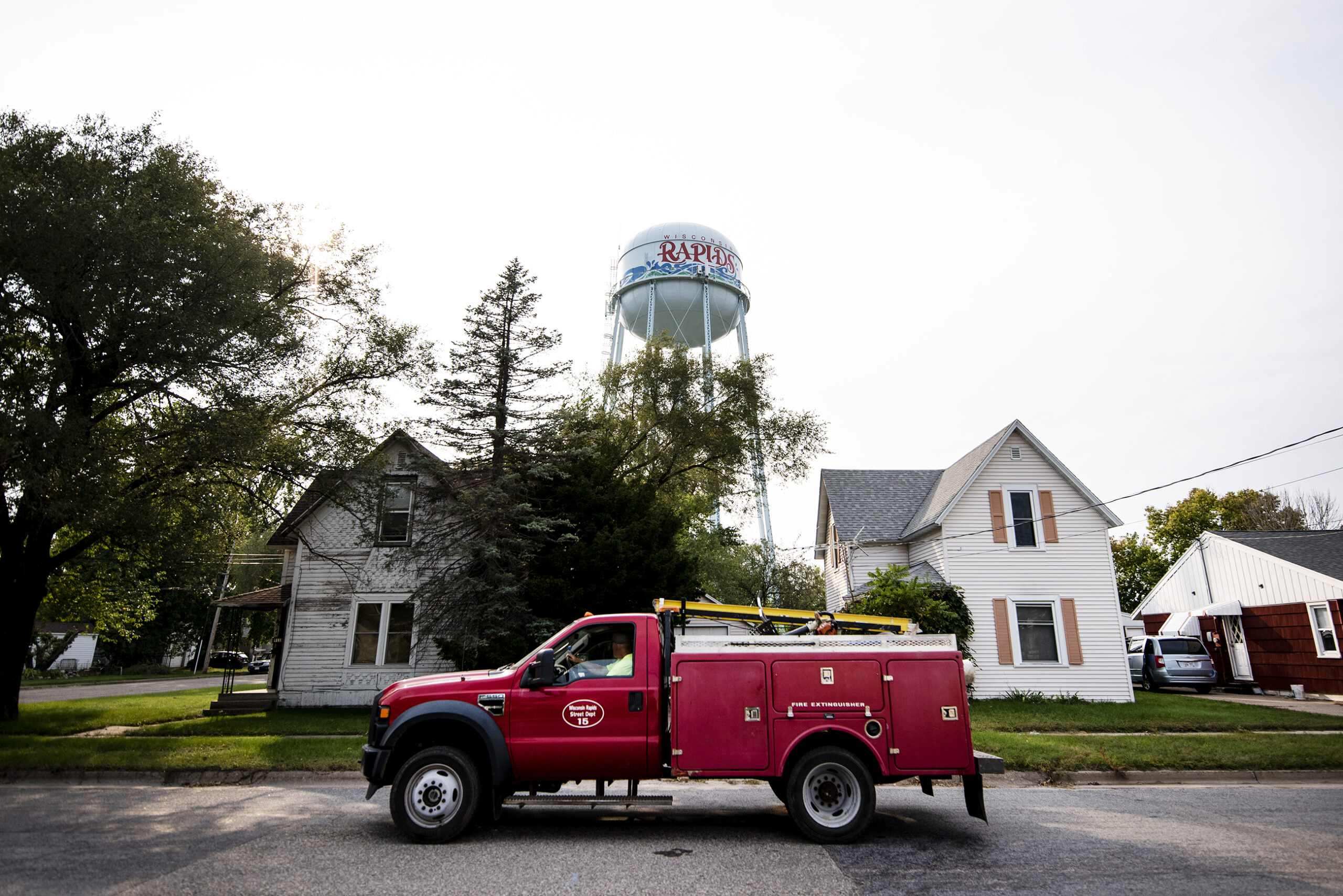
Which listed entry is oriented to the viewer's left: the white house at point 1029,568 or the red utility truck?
the red utility truck

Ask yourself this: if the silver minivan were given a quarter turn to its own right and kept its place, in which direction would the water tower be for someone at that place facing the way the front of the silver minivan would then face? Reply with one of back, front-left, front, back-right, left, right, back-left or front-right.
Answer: back-left

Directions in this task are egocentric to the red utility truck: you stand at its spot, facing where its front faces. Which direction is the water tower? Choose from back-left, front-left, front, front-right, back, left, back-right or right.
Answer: right

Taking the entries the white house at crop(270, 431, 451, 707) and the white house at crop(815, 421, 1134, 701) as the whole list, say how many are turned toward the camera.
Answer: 2

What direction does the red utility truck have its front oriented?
to the viewer's left

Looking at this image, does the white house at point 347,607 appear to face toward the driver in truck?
yes

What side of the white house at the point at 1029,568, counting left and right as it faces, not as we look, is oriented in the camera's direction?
front

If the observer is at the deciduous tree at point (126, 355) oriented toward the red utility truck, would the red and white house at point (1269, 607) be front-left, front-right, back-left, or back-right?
front-left

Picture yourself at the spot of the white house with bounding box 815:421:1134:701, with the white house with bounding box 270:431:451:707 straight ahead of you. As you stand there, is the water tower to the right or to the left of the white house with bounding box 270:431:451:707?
right

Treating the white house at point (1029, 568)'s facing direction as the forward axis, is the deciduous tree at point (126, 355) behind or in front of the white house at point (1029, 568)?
in front

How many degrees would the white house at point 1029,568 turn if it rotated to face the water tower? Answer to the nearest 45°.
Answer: approximately 135° to its right

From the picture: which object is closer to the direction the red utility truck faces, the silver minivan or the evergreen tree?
the evergreen tree

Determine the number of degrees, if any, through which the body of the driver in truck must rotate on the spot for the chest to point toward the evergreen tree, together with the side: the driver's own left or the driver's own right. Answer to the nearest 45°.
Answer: approximately 90° to the driver's own right

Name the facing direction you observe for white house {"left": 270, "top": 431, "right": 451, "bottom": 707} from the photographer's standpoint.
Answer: facing the viewer

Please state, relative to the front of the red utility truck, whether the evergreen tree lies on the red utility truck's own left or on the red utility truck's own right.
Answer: on the red utility truck's own right

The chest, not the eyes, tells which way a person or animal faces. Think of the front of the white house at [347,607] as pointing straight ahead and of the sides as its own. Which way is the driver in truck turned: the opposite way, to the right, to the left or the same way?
to the right

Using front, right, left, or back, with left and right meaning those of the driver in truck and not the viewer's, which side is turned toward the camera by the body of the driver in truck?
left

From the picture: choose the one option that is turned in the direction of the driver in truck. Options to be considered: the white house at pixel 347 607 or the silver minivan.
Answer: the white house
